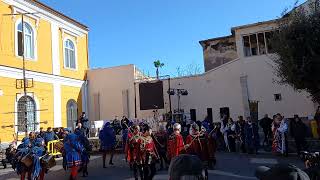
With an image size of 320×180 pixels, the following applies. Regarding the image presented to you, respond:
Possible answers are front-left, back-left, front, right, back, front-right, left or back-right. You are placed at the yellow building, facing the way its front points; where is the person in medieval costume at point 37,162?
front-right

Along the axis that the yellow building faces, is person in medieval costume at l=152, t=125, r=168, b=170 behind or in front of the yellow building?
in front

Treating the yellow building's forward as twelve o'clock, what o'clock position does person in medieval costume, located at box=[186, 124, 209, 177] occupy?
The person in medieval costume is roughly at 1 o'clock from the yellow building.

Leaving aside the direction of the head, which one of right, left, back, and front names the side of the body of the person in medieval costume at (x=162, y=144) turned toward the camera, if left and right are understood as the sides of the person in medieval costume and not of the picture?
back

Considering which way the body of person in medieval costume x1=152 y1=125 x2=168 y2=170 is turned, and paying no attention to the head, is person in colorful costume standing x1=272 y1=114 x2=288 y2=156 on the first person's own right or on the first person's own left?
on the first person's own right

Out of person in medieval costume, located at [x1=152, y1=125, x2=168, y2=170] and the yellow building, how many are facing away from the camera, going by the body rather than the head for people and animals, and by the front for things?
1

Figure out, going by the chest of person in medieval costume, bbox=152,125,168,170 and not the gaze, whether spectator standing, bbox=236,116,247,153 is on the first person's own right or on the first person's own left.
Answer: on the first person's own right

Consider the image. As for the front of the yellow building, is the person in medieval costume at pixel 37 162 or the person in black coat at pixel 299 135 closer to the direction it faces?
the person in black coat

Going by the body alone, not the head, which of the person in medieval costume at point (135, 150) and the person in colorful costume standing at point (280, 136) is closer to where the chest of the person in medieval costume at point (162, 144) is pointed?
the person in colorful costume standing

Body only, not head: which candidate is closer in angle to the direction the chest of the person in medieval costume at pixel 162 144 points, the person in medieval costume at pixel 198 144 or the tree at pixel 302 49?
the tree

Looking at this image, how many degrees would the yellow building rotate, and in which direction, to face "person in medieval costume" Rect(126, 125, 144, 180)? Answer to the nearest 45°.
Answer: approximately 45° to its right

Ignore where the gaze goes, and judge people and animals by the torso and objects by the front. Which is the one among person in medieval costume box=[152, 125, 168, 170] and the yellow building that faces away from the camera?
the person in medieval costume
